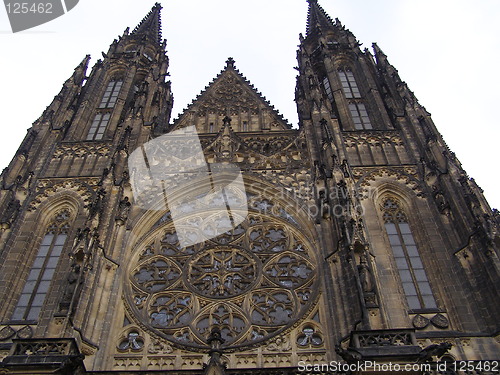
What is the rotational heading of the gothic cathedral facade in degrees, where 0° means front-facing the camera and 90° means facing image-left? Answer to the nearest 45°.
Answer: approximately 0°
